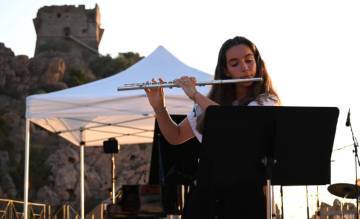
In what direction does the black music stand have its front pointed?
away from the camera

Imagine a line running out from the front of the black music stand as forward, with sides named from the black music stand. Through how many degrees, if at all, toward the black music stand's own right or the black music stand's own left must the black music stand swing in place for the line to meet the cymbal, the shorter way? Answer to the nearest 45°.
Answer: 0° — it already faces it

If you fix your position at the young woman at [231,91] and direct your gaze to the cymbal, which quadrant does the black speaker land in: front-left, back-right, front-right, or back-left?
front-left

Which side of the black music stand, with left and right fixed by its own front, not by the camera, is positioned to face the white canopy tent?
front

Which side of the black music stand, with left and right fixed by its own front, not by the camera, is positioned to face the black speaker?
front
